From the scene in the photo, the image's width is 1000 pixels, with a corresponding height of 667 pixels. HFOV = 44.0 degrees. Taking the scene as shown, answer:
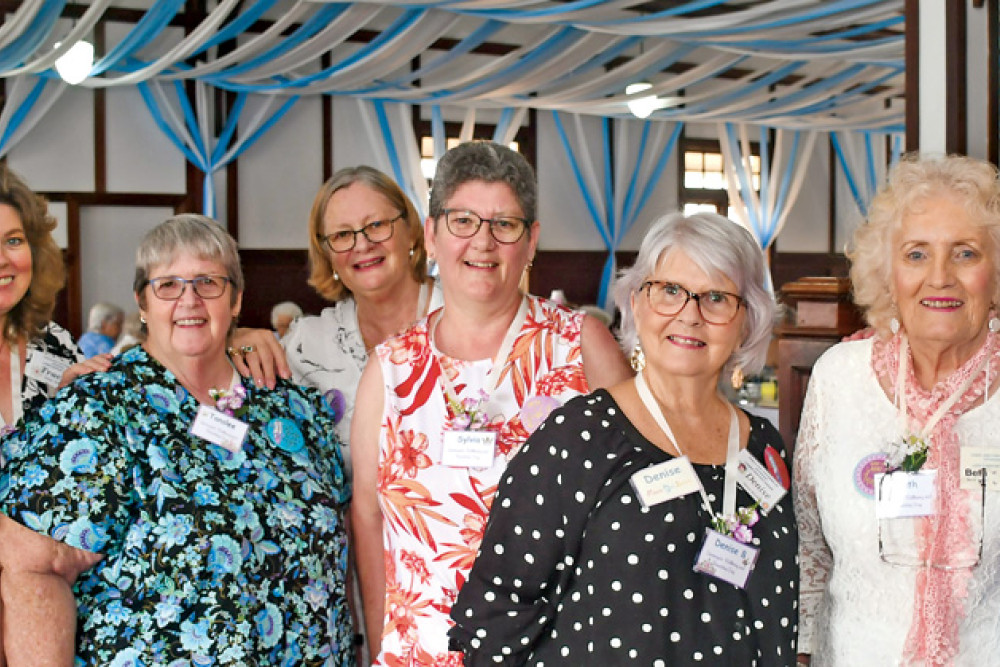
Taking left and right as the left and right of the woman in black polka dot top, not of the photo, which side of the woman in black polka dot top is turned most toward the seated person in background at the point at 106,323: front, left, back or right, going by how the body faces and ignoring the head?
back

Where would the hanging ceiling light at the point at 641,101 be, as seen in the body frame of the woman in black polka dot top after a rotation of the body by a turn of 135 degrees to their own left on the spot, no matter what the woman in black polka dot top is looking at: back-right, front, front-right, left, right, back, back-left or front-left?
front

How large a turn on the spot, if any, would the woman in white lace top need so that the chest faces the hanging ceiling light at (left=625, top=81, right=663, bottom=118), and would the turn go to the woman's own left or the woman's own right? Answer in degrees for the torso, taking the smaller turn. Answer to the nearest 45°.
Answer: approximately 180°

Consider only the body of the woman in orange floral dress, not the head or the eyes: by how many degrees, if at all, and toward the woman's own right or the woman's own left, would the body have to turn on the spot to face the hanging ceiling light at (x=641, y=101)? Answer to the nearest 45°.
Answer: approximately 180°

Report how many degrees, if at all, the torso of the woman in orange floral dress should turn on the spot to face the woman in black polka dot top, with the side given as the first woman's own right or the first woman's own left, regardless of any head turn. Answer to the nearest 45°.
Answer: approximately 45° to the first woman's own left

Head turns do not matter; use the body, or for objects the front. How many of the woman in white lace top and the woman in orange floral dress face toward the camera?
2

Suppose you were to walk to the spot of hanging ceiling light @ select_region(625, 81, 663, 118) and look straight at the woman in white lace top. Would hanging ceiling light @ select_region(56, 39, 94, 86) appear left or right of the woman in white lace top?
right

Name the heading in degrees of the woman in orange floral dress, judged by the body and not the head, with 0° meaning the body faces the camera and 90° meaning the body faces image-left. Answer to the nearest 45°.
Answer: approximately 0°
